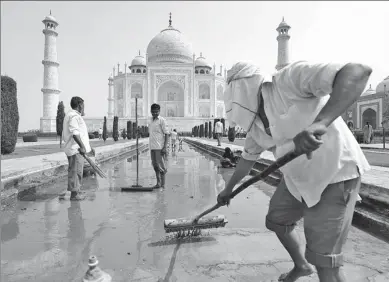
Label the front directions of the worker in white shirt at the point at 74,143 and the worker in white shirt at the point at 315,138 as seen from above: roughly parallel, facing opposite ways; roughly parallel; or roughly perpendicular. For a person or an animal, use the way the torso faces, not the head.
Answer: roughly parallel, facing opposite ways

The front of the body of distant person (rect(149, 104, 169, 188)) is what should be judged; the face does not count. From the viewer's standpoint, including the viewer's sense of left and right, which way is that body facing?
facing the viewer and to the left of the viewer

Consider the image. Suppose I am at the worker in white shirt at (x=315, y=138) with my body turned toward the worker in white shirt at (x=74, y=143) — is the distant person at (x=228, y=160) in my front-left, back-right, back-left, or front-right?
front-right

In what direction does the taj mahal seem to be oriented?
toward the camera

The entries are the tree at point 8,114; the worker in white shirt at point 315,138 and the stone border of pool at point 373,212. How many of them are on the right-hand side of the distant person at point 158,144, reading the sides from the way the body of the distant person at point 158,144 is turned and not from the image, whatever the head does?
1

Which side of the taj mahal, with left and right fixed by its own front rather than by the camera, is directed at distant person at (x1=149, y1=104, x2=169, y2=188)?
front

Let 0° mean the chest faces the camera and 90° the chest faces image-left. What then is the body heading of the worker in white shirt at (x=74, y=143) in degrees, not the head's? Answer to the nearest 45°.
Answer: approximately 270°

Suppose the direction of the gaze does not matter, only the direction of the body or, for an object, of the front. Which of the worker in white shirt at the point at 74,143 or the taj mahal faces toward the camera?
the taj mahal

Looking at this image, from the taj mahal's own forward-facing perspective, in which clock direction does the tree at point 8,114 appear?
The tree is roughly at 12 o'clock from the taj mahal.

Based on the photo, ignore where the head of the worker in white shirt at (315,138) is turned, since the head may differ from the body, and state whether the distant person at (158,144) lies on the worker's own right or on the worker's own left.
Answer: on the worker's own right

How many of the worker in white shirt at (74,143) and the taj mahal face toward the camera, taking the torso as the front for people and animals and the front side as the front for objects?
1
